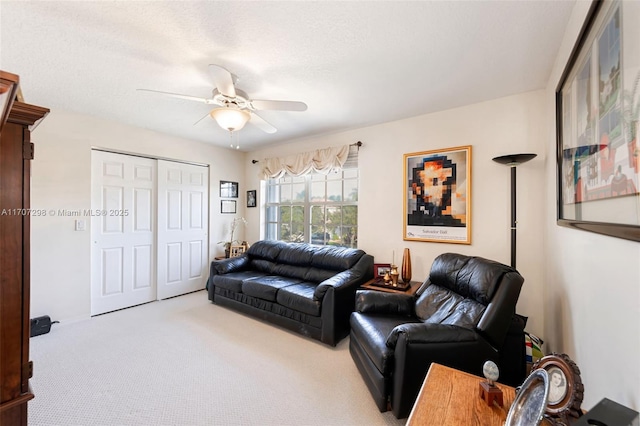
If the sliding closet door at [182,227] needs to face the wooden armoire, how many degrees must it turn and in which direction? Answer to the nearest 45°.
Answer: approximately 45° to its right

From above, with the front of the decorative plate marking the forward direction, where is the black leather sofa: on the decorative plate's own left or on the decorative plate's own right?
on the decorative plate's own right

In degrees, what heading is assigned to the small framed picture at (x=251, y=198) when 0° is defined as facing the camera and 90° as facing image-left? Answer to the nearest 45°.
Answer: approximately 45°

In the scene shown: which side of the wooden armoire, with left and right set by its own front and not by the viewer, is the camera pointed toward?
right

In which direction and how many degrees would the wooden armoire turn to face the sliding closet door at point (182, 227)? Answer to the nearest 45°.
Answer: approximately 45° to its left

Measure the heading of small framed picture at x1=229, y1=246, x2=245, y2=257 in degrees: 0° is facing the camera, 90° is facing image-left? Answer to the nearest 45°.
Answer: approximately 0°

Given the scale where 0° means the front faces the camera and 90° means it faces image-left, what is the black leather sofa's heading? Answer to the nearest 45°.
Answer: approximately 45°
